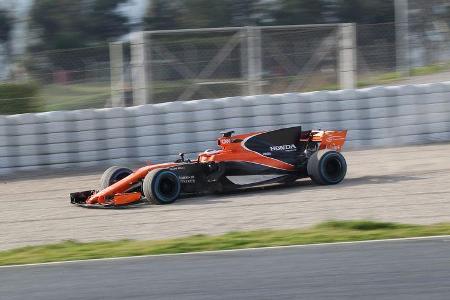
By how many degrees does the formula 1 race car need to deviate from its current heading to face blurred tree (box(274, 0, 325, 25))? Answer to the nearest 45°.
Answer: approximately 135° to its right

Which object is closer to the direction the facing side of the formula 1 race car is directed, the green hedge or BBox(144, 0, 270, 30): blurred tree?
the green hedge

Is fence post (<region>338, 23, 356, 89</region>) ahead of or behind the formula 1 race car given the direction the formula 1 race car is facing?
behind

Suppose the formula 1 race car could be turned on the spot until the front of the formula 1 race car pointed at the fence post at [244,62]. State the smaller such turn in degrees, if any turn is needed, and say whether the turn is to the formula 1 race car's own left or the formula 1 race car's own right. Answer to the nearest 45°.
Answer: approximately 135° to the formula 1 race car's own right

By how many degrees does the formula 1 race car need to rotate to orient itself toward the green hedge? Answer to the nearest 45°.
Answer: approximately 90° to its right

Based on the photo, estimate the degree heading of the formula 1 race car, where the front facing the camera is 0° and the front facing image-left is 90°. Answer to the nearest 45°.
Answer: approximately 45°

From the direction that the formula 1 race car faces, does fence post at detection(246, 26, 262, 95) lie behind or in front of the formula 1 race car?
behind

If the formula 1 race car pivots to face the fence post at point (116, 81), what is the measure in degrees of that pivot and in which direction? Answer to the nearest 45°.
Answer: approximately 90° to its right

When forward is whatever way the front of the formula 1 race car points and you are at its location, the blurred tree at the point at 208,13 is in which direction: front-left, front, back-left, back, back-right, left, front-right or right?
back-right
